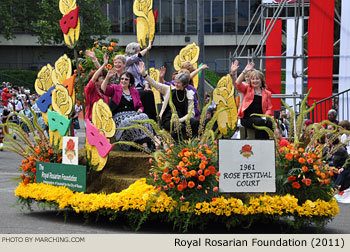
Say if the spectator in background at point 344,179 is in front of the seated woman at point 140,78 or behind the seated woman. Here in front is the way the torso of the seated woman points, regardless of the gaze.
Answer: in front

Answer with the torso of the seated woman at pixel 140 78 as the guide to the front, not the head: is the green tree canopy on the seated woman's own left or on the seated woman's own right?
on the seated woman's own left

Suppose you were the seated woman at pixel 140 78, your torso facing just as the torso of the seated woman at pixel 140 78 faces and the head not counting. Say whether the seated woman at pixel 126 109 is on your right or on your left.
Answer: on your right

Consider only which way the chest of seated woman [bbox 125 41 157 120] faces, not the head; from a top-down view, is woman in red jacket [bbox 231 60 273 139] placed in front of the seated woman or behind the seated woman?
in front

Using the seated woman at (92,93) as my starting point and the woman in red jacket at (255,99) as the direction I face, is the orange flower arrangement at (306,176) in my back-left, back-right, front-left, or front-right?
front-right

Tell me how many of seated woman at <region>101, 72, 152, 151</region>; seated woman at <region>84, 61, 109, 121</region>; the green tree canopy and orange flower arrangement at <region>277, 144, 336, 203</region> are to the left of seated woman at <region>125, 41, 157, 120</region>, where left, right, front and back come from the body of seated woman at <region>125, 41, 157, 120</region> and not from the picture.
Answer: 1

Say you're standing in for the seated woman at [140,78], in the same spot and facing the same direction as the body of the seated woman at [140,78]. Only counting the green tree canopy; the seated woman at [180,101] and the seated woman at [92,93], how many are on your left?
1

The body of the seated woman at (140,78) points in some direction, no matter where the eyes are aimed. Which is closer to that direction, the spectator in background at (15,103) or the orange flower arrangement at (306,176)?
the orange flower arrangement
